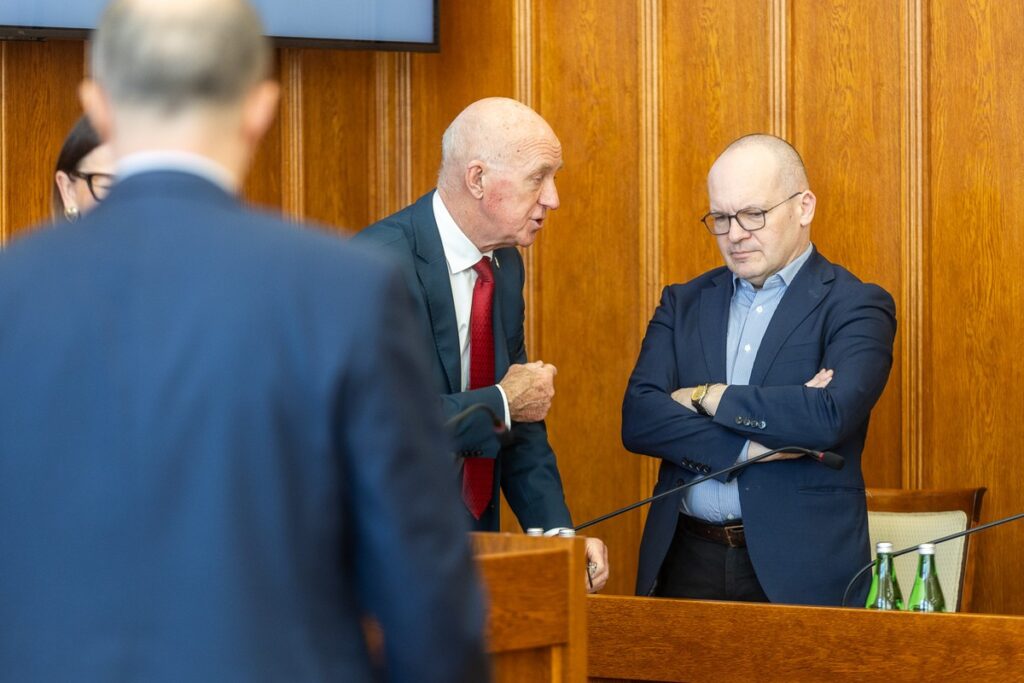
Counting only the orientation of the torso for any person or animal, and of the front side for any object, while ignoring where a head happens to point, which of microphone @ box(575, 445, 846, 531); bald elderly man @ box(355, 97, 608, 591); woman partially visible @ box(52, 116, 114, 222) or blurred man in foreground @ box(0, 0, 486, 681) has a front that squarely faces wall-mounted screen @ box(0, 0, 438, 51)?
the blurred man in foreground

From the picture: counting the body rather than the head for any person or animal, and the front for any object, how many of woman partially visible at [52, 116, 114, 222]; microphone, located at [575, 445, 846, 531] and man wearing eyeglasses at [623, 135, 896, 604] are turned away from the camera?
0

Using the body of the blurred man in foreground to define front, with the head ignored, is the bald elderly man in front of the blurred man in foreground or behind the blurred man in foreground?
in front

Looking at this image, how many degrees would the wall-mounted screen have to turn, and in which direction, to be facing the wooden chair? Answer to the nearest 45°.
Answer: approximately 45° to its left

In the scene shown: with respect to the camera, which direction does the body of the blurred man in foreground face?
away from the camera

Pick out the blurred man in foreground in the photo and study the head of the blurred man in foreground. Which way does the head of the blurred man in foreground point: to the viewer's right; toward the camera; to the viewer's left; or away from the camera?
away from the camera

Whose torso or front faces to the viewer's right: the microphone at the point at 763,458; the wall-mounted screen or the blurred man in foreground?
the microphone

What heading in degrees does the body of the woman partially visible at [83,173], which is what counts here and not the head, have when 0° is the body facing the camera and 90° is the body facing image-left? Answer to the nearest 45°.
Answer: approximately 315°

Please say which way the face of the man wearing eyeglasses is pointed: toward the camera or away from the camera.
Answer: toward the camera

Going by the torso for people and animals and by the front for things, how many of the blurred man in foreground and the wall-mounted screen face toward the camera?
1

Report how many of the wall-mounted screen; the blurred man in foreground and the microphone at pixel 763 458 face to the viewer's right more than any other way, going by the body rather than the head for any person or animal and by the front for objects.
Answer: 1

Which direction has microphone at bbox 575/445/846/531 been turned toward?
to the viewer's right

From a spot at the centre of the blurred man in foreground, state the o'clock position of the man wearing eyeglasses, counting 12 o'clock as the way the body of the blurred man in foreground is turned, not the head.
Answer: The man wearing eyeglasses is roughly at 1 o'clock from the blurred man in foreground.

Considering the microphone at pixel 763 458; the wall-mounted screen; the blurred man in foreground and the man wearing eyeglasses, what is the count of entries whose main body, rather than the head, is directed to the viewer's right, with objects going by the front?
1

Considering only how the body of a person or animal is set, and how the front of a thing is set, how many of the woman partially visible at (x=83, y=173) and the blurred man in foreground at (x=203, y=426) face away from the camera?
1

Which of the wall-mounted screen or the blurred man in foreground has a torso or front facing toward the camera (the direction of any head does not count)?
the wall-mounted screen

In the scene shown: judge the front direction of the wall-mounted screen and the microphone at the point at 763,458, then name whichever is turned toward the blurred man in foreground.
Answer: the wall-mounted screen

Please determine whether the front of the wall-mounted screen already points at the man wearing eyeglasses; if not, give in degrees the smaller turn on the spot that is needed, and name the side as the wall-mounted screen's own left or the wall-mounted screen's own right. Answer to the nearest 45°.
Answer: approximately 45° to the wall-mounted screen's own left

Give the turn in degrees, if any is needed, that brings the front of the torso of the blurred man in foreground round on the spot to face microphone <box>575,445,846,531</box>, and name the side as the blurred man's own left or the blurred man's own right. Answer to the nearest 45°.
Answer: approximately 45° to the blurred man's own right

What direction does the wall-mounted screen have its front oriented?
toward the camera

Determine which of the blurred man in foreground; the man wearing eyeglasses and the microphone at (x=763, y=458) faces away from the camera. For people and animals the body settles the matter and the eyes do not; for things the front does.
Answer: the blurred man in foreground
